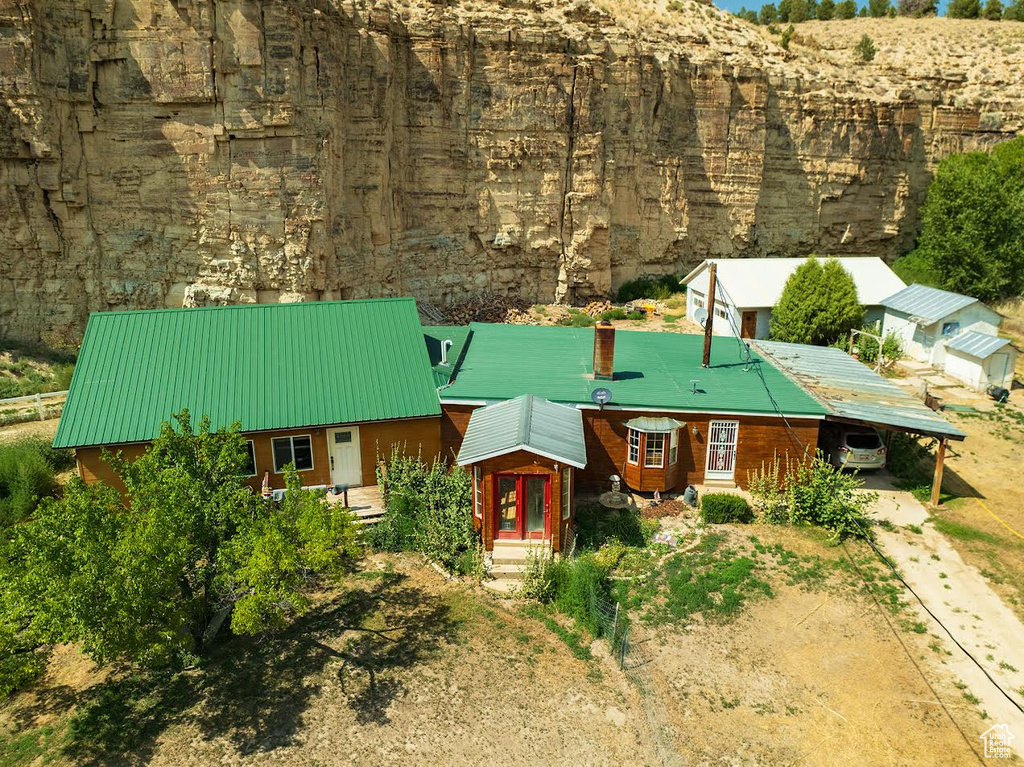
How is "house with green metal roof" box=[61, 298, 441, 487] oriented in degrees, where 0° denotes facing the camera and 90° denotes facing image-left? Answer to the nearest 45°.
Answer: approximately 0°

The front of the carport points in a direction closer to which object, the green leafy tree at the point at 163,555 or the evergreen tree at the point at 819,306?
the green leafy tree

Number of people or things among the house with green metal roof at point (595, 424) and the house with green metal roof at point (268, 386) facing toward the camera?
2

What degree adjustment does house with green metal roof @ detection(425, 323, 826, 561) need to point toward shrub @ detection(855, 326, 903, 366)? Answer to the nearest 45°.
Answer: approximately 135° to its left

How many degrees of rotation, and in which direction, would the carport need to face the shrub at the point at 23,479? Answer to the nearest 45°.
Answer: approximately 45° to its right

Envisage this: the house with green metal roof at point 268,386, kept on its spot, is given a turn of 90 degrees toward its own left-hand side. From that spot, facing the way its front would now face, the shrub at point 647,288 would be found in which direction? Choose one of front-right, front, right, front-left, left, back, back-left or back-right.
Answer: front-left

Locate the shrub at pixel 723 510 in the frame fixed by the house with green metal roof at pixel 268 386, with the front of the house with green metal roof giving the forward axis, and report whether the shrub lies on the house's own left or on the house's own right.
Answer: on the house's own left

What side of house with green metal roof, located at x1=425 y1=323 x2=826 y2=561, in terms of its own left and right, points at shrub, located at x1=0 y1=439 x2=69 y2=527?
right
